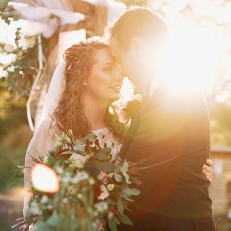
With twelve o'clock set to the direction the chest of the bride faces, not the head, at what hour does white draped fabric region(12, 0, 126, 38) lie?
The white draped fabric is roughly at 7 o'clock from the bride.

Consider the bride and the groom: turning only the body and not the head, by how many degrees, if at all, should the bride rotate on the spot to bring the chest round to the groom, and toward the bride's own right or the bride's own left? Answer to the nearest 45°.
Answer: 0° — they already face them

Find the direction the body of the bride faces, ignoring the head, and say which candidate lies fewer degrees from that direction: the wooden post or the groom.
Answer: the groom

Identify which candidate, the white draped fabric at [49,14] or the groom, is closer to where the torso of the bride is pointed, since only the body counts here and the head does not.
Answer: the groom

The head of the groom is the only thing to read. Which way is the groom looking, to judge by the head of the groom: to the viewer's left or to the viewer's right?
to the viewer's left

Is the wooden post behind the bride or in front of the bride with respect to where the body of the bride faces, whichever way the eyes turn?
behind

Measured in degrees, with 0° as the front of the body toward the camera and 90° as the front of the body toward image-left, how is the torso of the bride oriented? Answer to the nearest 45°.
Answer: approximately 315°
